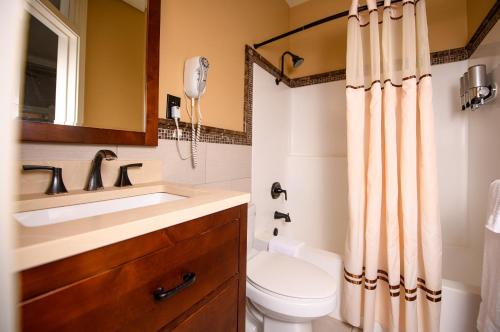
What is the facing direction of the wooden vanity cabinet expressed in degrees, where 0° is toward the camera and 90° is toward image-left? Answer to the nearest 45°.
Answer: approximately 315°

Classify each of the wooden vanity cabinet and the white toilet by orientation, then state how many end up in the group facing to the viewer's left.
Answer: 0

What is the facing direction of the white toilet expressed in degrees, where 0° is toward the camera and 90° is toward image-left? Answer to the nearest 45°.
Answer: approximately 315°

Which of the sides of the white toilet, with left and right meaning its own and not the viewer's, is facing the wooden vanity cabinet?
right

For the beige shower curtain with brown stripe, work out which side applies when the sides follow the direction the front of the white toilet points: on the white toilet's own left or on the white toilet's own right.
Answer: on the white toilet's own left

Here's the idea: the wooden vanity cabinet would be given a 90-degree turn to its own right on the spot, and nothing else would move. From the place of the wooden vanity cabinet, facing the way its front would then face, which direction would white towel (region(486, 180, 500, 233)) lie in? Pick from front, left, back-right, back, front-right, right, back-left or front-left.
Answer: back-left

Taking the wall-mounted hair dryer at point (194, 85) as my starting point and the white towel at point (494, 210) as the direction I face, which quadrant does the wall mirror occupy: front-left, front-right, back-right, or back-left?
back-right
